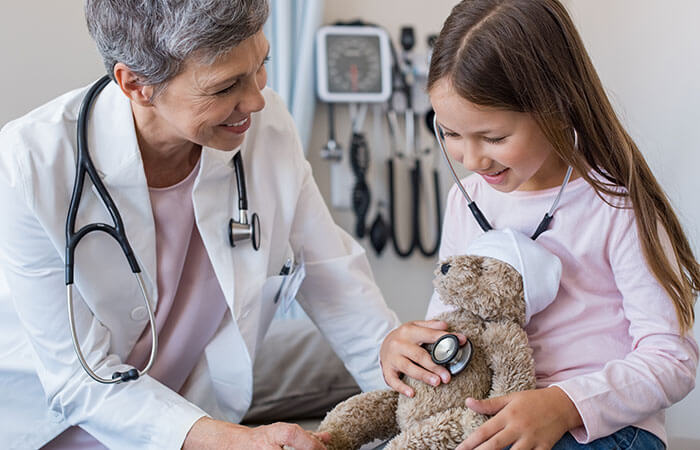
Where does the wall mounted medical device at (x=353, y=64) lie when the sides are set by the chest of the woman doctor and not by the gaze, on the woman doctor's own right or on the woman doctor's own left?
on the woman doctor's own left

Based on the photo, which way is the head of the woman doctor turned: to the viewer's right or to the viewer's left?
to the viewer's right

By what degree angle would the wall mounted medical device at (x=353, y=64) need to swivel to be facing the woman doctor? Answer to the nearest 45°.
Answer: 0° — it already faces them

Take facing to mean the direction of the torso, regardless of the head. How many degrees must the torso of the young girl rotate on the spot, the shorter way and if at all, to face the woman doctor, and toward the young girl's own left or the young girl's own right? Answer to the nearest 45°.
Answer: approximately 45° to the young girl's own right

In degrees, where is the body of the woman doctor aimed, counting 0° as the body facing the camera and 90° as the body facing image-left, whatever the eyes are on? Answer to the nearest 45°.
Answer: approximately 315°

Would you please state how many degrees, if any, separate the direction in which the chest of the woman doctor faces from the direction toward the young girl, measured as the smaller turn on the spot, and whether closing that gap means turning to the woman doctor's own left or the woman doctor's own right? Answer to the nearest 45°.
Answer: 0° — they already face them

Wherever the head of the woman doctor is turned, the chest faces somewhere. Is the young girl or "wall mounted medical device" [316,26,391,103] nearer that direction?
the young girl

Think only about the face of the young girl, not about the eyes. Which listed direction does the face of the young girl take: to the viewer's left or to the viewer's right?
to the viewer's left

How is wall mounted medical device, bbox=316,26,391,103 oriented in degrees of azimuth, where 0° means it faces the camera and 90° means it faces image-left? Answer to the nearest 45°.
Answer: approximately 0°

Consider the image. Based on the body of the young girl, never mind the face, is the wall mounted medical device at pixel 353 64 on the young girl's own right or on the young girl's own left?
on the young girl's own right
